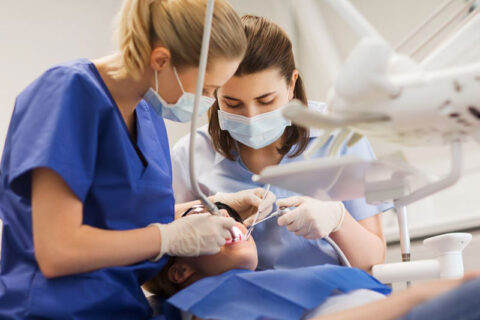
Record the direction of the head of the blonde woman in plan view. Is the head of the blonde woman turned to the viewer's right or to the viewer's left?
to the viewer's right

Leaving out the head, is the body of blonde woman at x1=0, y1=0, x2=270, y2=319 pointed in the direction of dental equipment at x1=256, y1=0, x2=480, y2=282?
yes

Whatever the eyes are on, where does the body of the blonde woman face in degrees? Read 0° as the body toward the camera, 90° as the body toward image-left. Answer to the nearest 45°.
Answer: approximately 315°
